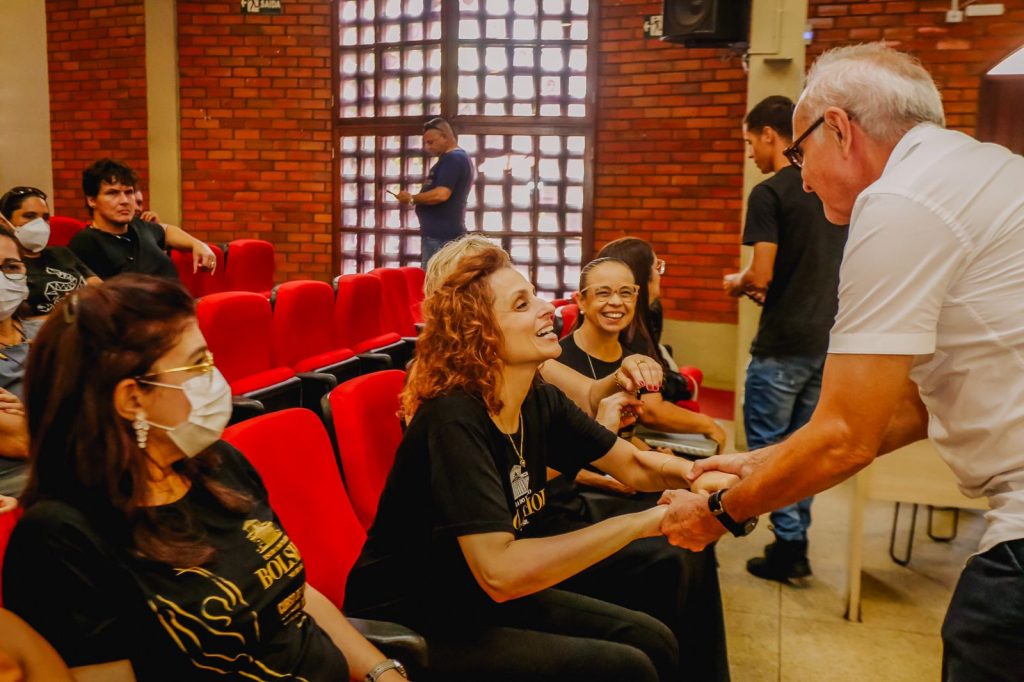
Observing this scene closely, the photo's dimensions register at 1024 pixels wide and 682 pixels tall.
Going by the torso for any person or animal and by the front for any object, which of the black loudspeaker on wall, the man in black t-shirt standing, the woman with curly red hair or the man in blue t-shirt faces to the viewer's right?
the woman with curly red hair

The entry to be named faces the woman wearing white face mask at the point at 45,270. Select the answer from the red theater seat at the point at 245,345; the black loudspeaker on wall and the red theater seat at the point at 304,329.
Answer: the black loudspeaker on wall

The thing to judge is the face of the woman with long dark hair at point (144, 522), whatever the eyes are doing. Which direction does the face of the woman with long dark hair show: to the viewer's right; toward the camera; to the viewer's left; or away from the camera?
to the viewer's right

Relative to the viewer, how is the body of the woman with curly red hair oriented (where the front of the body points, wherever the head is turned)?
to the viewer's right

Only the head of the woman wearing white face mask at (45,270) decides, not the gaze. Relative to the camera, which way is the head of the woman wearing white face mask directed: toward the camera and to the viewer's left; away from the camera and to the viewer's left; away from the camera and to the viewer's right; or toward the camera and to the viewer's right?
toward the camera and to the viewer's right

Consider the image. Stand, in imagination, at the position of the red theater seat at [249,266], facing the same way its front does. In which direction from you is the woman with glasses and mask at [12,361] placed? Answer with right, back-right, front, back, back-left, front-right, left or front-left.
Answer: front-right

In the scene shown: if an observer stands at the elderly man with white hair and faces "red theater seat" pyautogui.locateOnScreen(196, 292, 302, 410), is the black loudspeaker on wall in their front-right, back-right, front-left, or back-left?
front-right

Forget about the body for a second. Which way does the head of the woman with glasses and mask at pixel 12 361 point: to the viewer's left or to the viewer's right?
to the viewer's right

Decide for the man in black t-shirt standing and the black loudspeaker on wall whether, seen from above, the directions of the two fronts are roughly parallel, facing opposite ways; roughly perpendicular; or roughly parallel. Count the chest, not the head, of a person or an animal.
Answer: roughly perpendicular

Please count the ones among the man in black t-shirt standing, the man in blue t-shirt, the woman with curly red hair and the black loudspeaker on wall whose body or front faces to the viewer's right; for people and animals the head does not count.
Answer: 1

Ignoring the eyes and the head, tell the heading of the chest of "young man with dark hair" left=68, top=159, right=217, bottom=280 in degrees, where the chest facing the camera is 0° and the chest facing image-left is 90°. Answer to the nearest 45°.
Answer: approximately 315°
